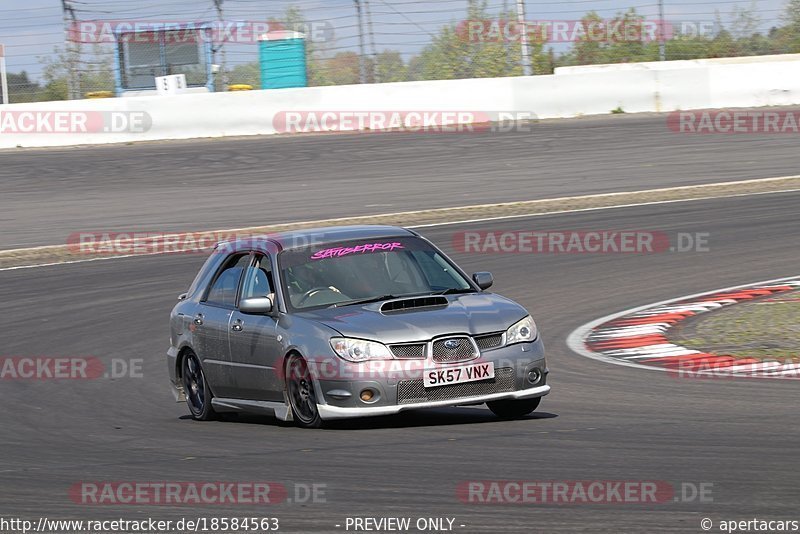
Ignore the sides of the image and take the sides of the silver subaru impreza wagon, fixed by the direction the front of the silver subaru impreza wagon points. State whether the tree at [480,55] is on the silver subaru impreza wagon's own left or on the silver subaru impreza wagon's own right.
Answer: on the silver subaru impreza wagon's own left

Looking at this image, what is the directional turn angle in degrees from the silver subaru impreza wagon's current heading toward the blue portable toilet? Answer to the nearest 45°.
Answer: approximately 135° to its left

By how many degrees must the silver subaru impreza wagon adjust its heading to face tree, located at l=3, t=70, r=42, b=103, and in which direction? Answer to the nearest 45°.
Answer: approximately 135° to its left

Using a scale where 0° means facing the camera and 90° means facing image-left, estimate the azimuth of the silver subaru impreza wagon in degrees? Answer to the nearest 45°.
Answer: approximately 315°

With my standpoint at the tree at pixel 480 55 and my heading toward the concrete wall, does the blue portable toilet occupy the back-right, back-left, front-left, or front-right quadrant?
front-right

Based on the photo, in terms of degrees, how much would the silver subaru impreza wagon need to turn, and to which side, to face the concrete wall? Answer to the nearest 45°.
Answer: approximately 135° to its left
